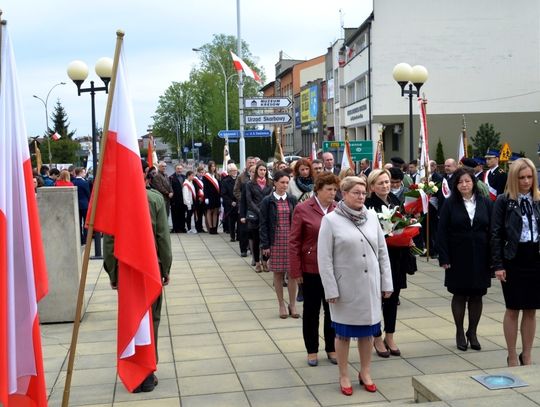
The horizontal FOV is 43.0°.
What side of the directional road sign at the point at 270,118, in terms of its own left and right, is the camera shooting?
front

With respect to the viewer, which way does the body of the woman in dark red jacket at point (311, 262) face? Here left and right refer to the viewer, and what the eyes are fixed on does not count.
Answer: facing the viewer and to the right of the viewer

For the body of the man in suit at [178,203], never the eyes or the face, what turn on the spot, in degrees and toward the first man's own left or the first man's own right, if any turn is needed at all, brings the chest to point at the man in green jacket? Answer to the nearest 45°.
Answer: approximately 45° to the first man's own right

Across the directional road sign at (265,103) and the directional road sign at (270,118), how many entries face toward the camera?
2

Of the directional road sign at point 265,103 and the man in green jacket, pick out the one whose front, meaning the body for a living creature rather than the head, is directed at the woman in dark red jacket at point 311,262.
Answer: the directional road sign

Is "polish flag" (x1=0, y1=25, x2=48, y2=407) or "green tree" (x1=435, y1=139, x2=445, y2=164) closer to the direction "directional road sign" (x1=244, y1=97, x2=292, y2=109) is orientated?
the polish flag

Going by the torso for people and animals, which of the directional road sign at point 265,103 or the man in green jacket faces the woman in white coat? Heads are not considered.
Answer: the directional road sign

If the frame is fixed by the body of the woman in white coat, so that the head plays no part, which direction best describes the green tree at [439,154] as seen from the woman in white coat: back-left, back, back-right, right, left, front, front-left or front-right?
back-left

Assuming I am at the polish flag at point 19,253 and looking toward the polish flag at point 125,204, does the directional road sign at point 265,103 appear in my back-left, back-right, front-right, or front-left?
front-left

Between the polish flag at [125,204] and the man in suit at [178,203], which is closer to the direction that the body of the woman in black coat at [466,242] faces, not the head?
the polish flag

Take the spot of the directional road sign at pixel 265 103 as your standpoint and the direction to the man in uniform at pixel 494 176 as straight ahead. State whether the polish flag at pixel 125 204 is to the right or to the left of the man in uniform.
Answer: right

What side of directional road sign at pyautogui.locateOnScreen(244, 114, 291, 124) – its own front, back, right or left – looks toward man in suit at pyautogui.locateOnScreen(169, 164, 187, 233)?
front

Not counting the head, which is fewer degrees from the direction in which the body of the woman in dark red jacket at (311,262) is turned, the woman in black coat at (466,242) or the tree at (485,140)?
the woman in black coat
